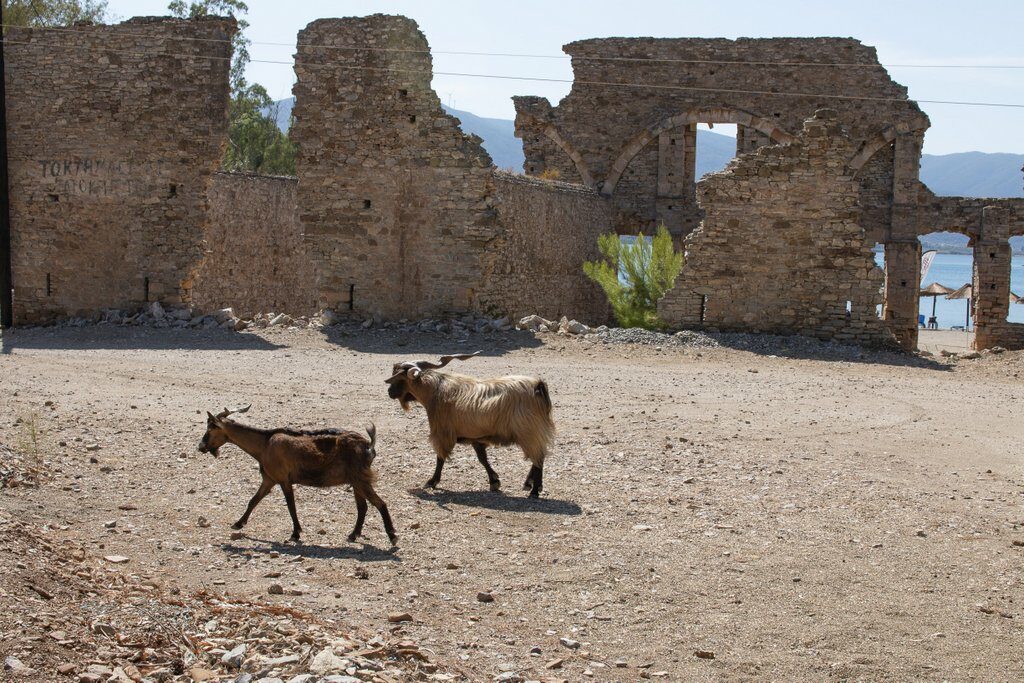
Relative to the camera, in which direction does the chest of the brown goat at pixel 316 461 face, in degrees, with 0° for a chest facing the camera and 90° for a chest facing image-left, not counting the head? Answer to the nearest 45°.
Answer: approximately 90°

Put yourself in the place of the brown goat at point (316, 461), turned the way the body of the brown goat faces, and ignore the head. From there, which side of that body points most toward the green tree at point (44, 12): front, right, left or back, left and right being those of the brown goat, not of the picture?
right

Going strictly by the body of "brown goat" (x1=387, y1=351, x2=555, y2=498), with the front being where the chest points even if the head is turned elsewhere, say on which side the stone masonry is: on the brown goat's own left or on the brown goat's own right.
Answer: on the brown goat's own right

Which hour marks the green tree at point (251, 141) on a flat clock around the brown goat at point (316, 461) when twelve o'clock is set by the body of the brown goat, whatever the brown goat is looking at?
The green tree is roughly at 3 o'clock from the brown goat.

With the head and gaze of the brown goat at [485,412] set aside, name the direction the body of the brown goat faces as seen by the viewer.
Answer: to the viewer's left

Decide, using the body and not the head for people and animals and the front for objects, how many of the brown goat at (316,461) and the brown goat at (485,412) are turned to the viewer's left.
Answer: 2

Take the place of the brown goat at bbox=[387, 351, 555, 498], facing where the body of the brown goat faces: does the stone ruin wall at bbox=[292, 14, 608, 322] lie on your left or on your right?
on your right

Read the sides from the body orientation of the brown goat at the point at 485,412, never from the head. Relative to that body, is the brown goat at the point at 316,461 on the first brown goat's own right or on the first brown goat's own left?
on the first brown goat's own left

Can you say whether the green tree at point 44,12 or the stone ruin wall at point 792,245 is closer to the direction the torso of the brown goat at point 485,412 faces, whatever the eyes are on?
the green tree

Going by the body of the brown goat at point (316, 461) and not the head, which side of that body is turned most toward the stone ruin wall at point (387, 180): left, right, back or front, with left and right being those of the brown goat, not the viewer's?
right

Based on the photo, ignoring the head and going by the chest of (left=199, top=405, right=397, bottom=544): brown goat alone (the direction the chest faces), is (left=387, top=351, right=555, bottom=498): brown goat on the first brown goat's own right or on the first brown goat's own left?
on the first brown goat's own right

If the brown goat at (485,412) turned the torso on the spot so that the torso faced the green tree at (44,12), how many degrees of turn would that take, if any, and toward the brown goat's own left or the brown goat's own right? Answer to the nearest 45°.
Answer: approximately 45° to the brown goat's own right
